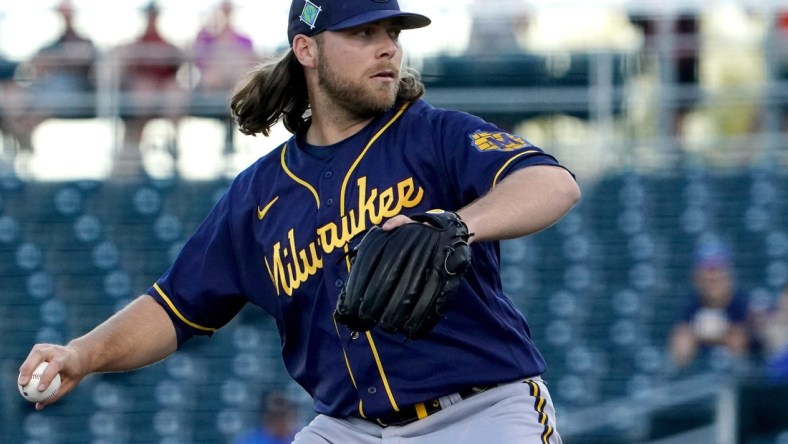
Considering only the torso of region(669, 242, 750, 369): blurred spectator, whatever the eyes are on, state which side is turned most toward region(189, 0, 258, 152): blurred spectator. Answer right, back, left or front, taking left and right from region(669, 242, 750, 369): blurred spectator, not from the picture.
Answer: right

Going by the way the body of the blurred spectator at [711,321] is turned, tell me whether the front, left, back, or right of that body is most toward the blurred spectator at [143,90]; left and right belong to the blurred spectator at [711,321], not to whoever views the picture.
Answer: right

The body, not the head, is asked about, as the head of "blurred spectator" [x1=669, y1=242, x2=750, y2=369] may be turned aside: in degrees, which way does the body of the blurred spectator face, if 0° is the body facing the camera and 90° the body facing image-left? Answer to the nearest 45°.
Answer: approximately 0°

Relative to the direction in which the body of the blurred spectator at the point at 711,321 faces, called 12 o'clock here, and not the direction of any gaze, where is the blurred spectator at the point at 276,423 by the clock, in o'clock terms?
the blurred spectator at the point at 276,423 is roughly at 2 o'clock from the blurred spectator at the point at 711,321.
